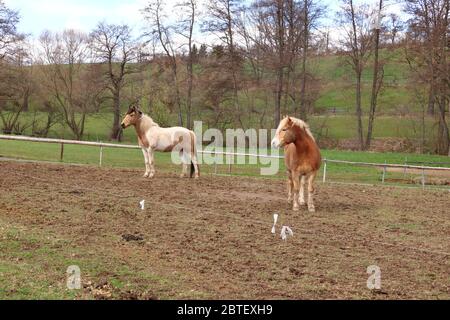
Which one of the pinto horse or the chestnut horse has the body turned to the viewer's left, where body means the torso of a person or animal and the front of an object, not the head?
the pinto horse

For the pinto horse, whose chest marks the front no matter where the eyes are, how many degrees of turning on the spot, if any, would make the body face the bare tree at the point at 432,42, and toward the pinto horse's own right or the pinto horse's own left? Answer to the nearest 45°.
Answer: approximately 135° to the pinto horse's own right

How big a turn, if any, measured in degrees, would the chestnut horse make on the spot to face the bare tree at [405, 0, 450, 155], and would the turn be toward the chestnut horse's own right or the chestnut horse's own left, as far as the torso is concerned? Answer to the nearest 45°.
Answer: approximately 180°

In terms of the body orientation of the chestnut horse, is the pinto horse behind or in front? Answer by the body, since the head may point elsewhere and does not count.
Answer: behind

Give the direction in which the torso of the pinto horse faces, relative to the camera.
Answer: to the viewer's left

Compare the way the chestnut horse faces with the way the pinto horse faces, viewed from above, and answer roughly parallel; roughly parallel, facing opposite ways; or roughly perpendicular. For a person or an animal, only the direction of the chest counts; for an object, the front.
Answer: roughly perpendicular

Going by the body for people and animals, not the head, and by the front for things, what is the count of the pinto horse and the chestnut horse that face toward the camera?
1

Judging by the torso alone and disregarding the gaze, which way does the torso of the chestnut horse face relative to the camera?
toward the camera

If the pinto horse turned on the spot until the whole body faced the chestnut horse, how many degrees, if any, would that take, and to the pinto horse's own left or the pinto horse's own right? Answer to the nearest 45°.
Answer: approximately 135° to the pinto horse's own left

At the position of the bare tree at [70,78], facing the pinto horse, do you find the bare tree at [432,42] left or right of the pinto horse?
left

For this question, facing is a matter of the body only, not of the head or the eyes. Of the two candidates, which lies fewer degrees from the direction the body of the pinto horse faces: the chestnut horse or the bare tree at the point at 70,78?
the bare tree

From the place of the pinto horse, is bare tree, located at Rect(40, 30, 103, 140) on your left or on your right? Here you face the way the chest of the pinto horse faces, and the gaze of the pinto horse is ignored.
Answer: on your right
